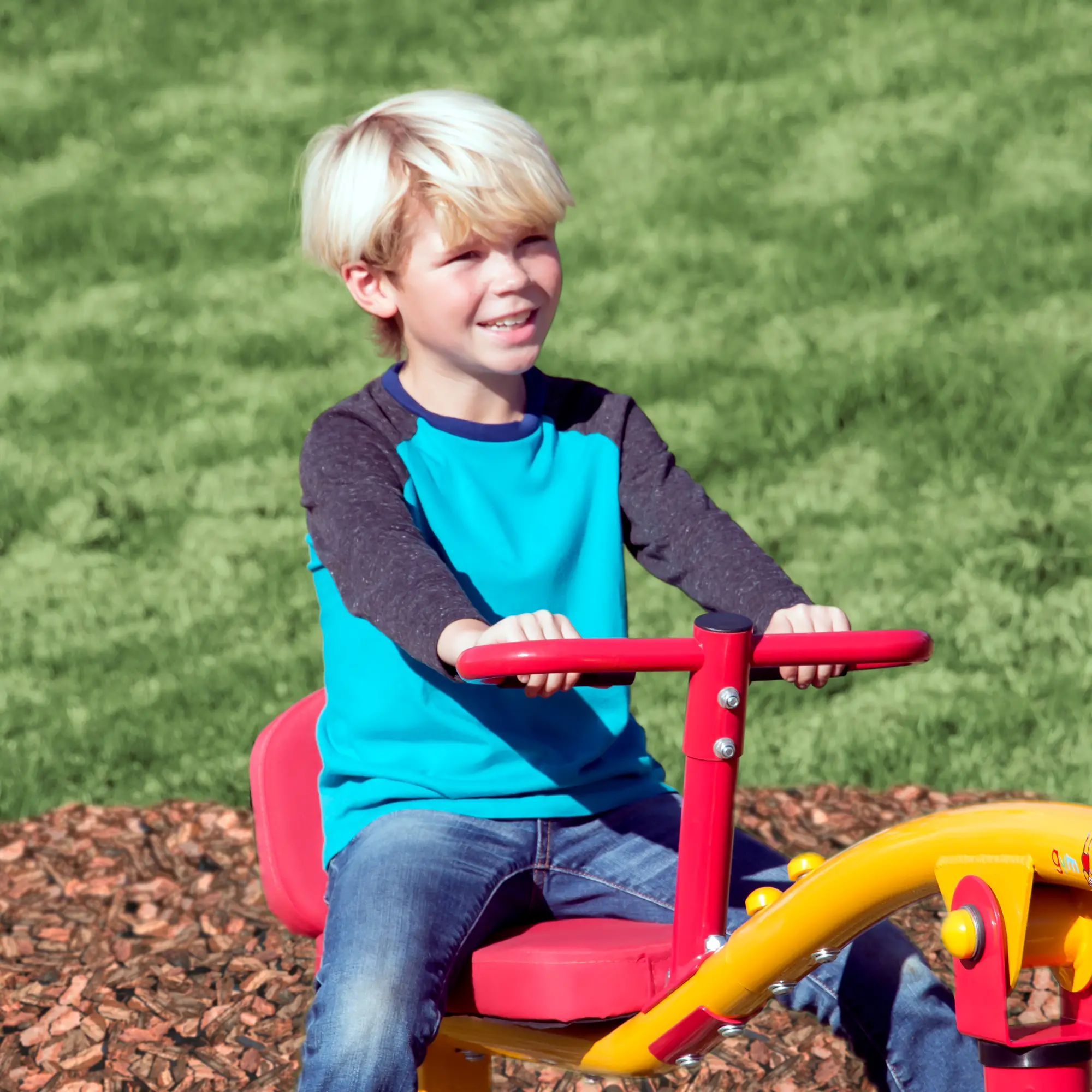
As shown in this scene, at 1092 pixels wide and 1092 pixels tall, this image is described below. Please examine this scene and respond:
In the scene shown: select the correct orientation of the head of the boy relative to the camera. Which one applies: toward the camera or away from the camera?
toward the camera

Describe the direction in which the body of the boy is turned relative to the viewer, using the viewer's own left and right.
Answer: facing the viewer and to the right of the viewer
